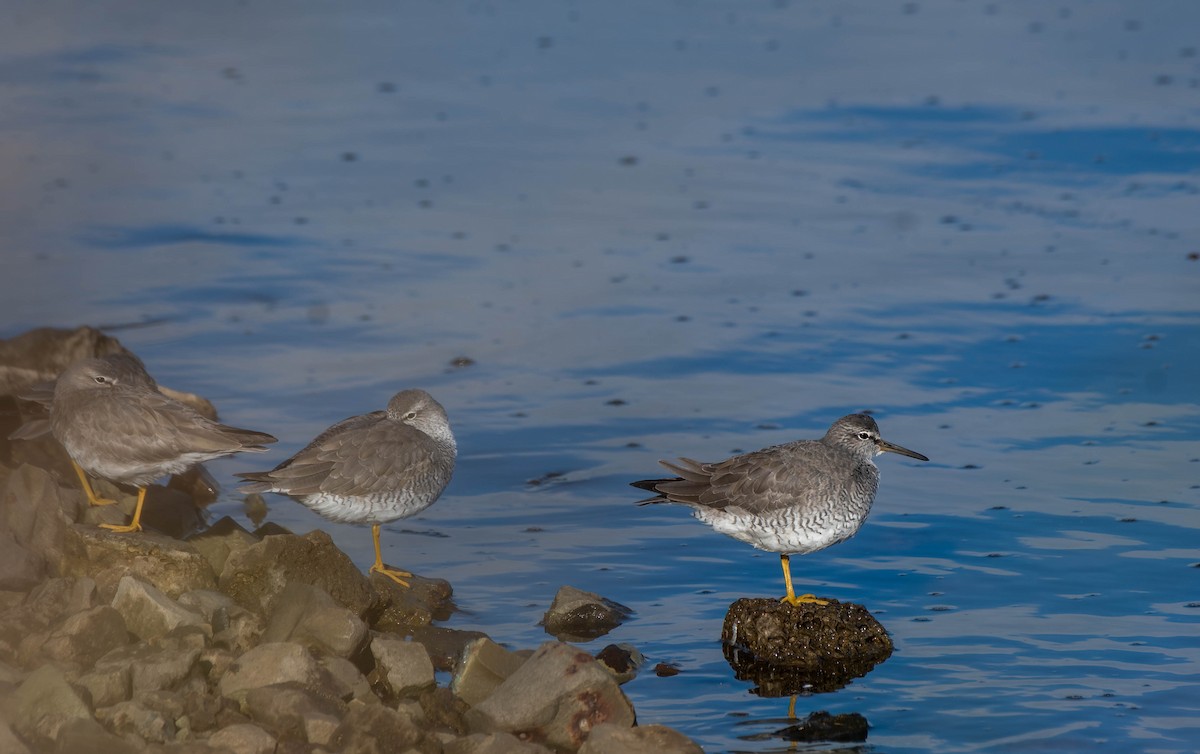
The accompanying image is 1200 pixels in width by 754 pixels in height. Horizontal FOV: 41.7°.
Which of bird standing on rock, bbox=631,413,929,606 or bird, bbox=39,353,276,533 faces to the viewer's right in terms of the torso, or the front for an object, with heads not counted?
the bird standing on rock

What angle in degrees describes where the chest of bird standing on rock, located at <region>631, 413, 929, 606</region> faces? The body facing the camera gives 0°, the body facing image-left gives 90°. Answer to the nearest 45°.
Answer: approximately 270°

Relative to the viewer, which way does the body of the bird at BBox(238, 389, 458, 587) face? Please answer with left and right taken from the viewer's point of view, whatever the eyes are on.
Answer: facing to the right of the viewer

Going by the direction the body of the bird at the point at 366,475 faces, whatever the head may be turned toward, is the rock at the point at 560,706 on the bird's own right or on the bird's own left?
on the bird's own right

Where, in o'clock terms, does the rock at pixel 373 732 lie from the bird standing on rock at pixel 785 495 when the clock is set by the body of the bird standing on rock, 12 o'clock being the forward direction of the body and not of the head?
The rock is roughly at 4 o'clock from the bird standing on rock.

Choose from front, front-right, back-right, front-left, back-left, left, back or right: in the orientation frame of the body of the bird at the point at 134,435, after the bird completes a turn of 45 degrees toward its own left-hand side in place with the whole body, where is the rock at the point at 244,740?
front-left

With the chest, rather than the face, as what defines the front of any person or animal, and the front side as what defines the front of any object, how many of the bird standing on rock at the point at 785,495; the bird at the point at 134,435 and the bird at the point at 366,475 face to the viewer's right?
2

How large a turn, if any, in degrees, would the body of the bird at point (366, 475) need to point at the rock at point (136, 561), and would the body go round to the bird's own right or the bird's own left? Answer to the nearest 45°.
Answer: approximately 135° to the bird's own right

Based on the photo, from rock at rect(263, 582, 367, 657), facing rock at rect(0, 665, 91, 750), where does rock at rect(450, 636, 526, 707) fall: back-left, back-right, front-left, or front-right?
back-left

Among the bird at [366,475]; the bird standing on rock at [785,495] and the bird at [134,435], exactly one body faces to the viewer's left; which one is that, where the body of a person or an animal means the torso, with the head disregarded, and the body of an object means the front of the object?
the bird at [134,435]

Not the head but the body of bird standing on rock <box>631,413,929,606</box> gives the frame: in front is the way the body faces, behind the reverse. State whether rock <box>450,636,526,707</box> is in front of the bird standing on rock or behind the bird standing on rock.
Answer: behind

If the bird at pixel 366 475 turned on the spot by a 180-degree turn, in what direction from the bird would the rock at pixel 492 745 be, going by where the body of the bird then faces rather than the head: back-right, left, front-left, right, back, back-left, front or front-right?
left

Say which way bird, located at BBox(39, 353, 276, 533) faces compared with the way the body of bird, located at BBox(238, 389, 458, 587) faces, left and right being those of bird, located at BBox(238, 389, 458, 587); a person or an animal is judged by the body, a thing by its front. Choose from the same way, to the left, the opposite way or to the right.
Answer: the opposite way

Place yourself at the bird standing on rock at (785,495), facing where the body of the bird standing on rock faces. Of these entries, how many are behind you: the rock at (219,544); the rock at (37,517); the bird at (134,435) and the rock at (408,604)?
4

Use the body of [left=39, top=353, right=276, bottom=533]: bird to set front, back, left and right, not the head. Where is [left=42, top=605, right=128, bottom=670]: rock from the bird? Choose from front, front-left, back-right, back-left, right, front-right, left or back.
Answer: left

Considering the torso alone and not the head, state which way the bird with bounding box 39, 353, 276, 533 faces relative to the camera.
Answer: to the viewer's left

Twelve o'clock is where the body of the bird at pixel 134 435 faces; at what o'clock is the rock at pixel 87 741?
The rock is roughly at 9 o'clock from the bird.

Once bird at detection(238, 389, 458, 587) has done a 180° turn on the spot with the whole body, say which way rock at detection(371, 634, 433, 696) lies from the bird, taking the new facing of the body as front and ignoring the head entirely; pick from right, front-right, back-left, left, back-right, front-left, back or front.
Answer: left

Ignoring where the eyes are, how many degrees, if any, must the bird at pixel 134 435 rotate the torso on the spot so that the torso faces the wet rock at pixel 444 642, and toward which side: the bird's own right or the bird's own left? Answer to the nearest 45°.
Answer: approximately 135° to the bird's own left

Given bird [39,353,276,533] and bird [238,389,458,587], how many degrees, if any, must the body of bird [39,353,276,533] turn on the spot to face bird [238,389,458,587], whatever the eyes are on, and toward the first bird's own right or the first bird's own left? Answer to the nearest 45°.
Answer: approximately 180°

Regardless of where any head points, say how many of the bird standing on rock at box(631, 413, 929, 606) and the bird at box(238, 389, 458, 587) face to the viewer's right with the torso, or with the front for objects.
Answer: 2

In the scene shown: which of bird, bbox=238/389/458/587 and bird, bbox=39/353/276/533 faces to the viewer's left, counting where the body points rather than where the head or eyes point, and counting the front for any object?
bird, bbox=39/353/276/533
